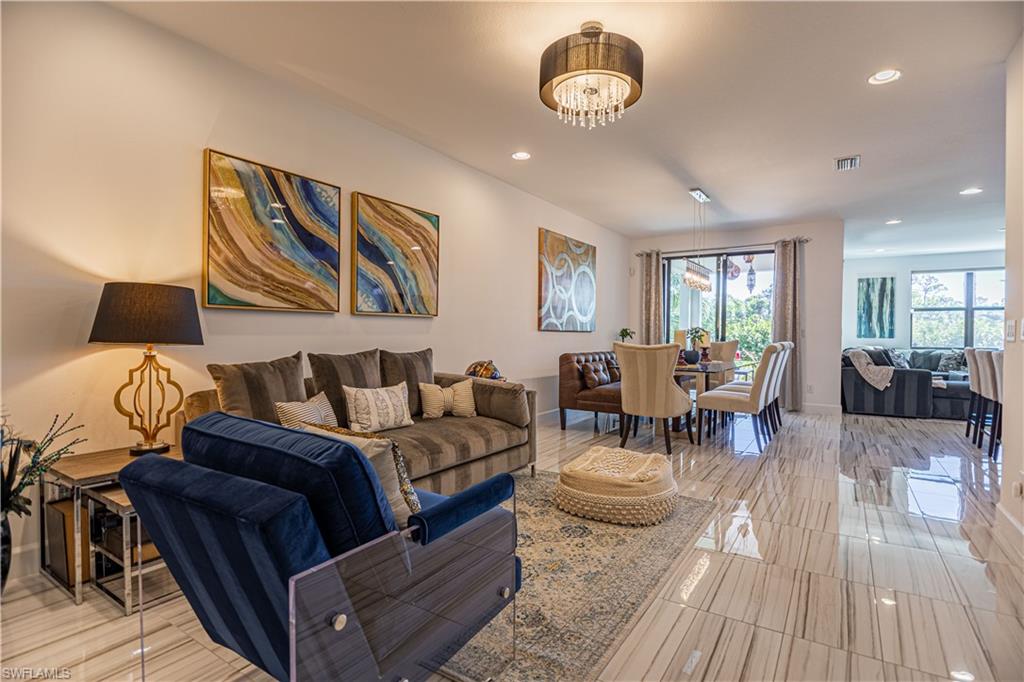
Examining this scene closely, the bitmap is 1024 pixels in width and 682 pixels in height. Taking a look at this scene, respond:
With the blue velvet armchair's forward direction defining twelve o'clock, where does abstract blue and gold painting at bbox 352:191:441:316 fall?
The abstract blue and gold painting is roughly at 11 o'clock from the blue velvet armchair.

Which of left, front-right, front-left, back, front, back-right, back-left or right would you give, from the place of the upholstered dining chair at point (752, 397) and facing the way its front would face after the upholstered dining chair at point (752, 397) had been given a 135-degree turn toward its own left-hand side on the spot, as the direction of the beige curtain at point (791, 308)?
back-left

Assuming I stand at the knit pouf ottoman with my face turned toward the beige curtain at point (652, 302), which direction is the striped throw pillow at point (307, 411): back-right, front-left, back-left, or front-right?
back-left

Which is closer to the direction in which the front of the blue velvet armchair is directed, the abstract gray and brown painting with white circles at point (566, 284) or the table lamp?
the abstract gray and brown painting with white circles

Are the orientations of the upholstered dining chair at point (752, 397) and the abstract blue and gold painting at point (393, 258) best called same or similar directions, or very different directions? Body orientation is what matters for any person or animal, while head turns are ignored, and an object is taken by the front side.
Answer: very different directions

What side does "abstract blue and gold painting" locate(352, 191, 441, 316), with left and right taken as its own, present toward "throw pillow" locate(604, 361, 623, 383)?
left

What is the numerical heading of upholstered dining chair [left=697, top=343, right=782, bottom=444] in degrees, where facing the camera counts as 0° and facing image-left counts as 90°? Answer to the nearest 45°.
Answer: approximately 90°

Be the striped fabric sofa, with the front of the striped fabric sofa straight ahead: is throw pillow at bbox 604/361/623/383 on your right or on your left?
on your left

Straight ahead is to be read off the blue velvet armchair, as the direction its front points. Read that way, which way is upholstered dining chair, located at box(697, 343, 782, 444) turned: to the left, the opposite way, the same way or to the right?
to the left

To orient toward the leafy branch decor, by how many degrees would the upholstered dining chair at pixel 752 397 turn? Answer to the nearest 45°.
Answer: approximately 45° to its left

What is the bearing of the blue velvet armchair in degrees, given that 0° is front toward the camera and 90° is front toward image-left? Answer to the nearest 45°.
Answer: approximately 225°
